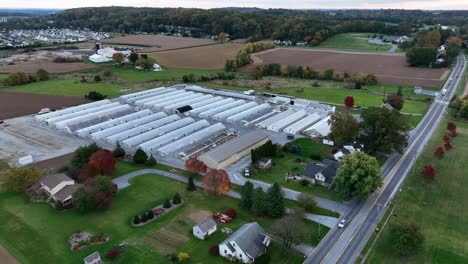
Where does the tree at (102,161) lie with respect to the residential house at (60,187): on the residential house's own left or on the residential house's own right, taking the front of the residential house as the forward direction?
on the residential house's own left

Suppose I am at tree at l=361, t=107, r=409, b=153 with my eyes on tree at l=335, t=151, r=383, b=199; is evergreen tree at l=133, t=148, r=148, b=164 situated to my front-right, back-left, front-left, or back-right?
front-right

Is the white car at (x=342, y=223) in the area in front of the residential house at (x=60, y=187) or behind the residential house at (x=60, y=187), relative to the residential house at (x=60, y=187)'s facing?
in front

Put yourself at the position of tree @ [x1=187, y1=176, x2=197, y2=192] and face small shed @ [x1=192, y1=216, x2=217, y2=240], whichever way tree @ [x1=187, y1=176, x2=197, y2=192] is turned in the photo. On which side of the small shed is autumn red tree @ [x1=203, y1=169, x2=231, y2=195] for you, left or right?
left

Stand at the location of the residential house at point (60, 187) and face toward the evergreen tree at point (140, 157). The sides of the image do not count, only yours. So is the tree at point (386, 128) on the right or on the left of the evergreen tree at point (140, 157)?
right

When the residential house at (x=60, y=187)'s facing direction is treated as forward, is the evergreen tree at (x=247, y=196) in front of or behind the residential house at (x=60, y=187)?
in front

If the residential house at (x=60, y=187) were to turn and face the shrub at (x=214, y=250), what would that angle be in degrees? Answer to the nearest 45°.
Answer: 0° — it already faces it

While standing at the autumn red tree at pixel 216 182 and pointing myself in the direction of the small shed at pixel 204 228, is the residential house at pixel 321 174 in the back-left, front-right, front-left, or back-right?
back-left

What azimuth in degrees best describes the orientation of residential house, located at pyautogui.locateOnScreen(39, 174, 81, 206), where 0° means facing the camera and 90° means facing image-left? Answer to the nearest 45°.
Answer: approximately 315°

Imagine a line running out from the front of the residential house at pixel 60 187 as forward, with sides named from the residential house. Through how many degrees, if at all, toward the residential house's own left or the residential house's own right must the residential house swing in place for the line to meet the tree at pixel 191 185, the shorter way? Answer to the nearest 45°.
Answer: approximately 45° to the residential house's own left

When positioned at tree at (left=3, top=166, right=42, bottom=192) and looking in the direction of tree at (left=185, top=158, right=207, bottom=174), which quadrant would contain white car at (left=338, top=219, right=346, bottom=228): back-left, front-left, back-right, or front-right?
front-right
